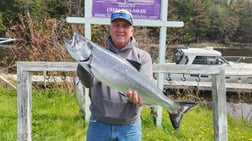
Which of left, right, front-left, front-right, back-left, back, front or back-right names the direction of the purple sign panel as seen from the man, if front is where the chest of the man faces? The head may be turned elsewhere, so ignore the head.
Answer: back

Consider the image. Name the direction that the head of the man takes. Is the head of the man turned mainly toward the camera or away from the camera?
toward the camera

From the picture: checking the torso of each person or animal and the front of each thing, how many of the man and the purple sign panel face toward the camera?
2

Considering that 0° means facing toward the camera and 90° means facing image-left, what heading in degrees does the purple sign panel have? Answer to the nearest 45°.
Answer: approximately 0°

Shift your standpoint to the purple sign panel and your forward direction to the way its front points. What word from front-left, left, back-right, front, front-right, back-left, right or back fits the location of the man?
front

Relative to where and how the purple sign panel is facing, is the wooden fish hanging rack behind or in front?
in front

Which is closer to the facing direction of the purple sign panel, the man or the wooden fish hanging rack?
the man

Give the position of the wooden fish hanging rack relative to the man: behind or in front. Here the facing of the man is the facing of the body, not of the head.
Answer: behind

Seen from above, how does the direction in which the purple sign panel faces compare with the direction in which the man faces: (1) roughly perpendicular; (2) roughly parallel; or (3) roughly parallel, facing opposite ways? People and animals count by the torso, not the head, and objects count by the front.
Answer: roughly parallel

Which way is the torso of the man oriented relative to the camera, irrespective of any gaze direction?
toward the camera
